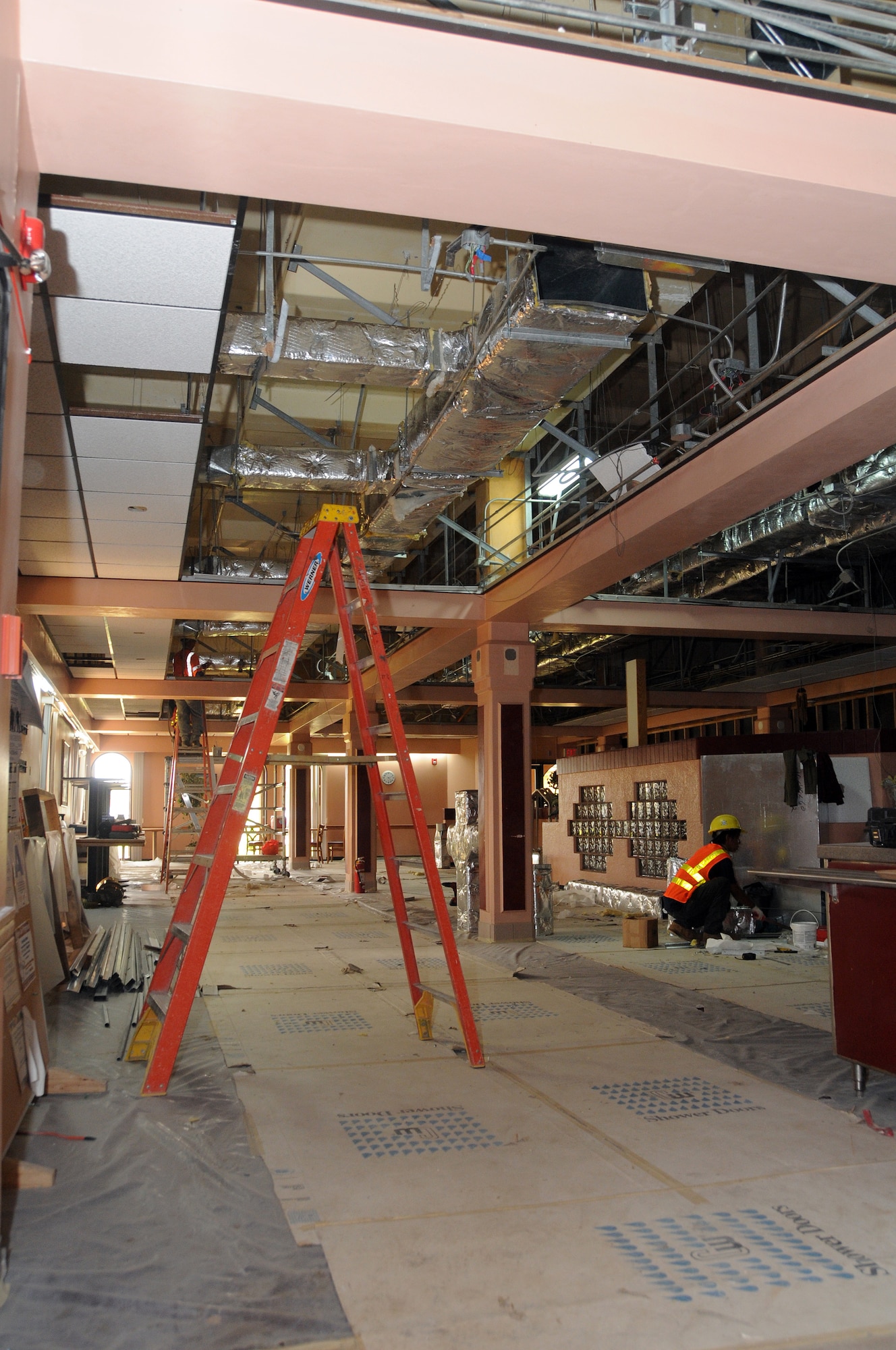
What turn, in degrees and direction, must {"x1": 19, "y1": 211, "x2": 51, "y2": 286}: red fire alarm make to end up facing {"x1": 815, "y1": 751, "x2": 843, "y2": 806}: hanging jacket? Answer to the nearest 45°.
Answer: approximately 45° to its left

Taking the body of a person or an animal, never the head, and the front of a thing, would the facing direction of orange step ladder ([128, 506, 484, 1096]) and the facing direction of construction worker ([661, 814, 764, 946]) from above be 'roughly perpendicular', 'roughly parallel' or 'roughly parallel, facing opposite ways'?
roughly parallel, facing opposite ways

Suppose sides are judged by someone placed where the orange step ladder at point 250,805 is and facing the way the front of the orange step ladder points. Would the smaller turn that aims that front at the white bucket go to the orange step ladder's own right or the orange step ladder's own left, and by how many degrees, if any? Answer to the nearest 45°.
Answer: approximately 135° to the orange step ladder's own right

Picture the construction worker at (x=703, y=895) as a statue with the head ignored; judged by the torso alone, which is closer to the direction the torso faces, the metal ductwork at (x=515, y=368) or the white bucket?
the white bucket

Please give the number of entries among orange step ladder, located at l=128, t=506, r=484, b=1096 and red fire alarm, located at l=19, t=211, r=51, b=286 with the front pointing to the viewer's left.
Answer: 1

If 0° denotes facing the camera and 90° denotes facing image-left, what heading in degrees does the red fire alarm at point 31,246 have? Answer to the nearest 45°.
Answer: approximately 270°

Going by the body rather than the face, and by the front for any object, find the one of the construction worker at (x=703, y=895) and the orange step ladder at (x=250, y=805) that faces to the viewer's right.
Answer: the construction worker

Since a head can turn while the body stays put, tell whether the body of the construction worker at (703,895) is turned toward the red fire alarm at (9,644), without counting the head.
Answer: no

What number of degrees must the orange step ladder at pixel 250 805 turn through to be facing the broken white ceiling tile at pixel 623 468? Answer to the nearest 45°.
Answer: approximately 135° to its right

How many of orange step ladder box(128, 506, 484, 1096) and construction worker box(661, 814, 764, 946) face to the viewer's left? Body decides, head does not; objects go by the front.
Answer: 1

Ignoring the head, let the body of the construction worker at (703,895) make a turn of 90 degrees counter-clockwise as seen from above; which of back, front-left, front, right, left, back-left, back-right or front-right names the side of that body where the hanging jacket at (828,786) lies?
front-right

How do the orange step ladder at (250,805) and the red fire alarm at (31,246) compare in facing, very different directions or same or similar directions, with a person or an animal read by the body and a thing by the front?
very different directions

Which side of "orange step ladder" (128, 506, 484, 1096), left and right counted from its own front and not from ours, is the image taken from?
left

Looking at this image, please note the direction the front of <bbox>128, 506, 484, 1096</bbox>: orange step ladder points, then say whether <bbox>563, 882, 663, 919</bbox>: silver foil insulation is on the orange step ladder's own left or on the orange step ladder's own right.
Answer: on the orange step ladder's own right

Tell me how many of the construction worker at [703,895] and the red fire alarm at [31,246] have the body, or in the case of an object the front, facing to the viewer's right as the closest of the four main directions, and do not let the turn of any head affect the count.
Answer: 2

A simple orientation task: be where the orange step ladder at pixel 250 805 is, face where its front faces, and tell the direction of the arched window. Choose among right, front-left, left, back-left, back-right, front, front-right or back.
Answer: right

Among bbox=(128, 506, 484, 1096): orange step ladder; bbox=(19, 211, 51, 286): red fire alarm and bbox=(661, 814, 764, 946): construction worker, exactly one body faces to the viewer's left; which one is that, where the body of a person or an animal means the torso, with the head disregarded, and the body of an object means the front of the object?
the orange step ladder

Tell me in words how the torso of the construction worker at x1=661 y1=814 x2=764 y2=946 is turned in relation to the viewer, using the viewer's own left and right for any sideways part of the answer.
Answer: facing to the right of the viewer

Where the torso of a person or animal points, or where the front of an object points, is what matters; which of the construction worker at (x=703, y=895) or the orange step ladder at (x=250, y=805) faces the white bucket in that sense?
the construction worker
